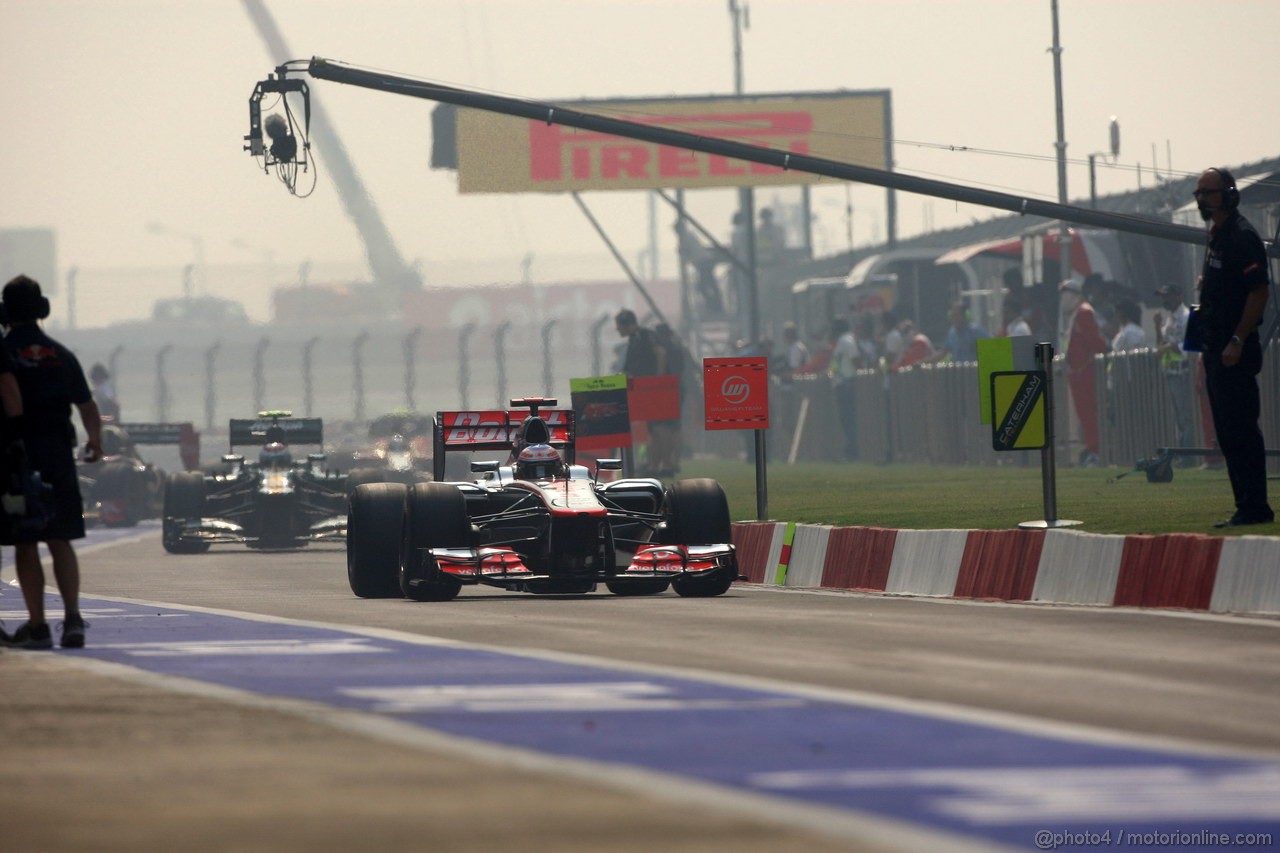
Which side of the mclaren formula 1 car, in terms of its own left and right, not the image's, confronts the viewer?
front

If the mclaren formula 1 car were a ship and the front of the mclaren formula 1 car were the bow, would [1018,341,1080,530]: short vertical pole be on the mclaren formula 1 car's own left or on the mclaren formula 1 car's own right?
on the mclaren formula 1 car's own left

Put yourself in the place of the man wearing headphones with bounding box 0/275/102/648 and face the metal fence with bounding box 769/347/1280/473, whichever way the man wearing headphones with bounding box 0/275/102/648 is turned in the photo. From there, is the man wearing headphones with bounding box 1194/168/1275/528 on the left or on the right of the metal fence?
right

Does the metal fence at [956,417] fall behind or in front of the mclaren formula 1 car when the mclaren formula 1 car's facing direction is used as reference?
behind

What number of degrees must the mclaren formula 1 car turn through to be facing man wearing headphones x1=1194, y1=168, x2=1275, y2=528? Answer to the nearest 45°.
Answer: approximately 45° to its left

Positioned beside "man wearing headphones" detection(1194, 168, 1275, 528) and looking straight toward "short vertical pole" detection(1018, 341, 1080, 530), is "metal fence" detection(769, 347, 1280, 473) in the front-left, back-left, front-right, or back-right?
front-right

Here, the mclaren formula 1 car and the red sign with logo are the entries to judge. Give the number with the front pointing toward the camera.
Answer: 2

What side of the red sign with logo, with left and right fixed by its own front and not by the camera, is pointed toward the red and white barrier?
front

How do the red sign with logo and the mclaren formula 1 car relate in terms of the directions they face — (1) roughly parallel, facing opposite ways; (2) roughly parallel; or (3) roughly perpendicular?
roughly parallel

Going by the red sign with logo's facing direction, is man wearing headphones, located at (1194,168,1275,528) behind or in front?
in front

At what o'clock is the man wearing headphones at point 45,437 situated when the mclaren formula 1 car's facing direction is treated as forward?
The man wearing headphones is roughly at 1 o'clock from the mclaren formula 1 car.

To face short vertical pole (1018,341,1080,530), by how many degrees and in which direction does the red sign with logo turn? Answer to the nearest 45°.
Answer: approximately 45° to its left

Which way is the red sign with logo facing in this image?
toward the camera
